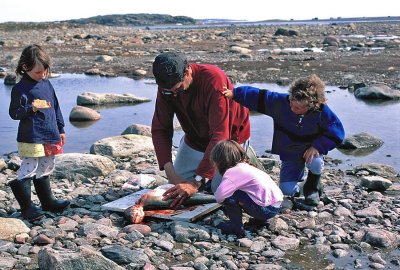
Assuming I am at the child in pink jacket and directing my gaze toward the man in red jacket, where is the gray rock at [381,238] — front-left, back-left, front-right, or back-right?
back-right

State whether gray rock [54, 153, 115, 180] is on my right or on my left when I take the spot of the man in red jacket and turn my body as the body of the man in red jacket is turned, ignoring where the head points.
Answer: on my right

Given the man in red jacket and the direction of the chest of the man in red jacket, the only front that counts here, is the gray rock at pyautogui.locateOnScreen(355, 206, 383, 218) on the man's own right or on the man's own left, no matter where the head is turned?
on the man's own left

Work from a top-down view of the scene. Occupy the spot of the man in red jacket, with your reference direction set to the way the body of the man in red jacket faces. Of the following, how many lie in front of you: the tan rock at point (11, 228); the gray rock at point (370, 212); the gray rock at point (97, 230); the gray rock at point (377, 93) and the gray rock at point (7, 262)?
3

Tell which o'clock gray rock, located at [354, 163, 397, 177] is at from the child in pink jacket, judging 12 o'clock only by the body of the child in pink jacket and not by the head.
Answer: The gray rock is roughly at 4 o'clock from the child in pink jacket.

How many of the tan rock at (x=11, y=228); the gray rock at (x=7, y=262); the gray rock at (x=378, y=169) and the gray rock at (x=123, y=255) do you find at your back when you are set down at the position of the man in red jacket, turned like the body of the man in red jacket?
1

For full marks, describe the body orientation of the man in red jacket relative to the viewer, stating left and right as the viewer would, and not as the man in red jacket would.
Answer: facing the viewer and to the left of the viewer

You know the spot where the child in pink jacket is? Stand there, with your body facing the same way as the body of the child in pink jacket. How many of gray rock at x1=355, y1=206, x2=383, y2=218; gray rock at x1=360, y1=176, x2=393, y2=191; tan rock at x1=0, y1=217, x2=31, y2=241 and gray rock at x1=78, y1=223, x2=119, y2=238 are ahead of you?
2

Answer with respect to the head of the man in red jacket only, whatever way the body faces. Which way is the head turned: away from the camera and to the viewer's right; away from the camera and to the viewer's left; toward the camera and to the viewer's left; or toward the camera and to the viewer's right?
toward the camera and to the viewer's left

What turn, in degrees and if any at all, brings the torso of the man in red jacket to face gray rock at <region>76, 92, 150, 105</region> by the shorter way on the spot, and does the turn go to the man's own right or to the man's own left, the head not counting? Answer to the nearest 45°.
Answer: approximately 135° to the man's own right

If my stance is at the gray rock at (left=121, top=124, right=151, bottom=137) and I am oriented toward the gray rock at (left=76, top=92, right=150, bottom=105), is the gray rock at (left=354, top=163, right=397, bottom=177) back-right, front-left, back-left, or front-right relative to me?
back-right

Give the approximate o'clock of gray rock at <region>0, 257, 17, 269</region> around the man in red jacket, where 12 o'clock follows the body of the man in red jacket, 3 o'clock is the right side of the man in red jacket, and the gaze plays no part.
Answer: The gray rock is roughly at 12 o'clock from the man in red jacket.

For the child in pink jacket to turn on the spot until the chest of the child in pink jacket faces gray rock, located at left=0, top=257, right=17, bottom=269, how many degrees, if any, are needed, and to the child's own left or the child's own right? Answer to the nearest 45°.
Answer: approximately 45° to the child's own left

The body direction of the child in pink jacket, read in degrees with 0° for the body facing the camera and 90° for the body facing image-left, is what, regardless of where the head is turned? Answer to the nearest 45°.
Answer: approximately 90°

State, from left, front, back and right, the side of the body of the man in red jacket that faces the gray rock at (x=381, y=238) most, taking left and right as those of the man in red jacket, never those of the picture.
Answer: left

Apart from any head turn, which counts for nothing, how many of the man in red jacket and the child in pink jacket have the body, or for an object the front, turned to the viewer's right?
0
